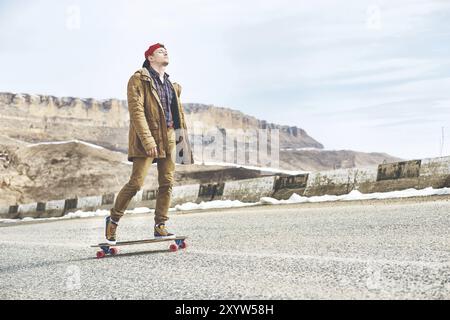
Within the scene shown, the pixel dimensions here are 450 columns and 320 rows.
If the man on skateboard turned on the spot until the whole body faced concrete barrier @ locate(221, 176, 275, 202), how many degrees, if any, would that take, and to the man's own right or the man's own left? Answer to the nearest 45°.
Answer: approximately 135° to the man's own left

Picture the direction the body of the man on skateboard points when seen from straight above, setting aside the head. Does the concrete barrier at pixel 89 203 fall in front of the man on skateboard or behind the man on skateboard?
behind

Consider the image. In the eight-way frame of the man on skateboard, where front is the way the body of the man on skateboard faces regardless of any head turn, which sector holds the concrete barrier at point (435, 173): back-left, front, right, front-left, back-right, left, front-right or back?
left

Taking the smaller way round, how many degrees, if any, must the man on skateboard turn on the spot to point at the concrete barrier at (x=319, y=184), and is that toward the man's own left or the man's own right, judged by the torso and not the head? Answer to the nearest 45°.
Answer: approximately 90° to the man's own left

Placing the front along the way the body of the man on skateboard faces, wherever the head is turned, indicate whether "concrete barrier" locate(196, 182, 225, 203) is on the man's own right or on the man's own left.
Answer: on the man's own left

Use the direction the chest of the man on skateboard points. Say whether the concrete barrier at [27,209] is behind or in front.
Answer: behind

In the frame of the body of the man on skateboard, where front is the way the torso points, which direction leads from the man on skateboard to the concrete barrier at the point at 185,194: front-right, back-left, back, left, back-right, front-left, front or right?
back-left

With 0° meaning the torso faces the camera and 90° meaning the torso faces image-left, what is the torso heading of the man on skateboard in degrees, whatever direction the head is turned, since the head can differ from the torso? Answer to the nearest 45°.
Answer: approximately 315°
